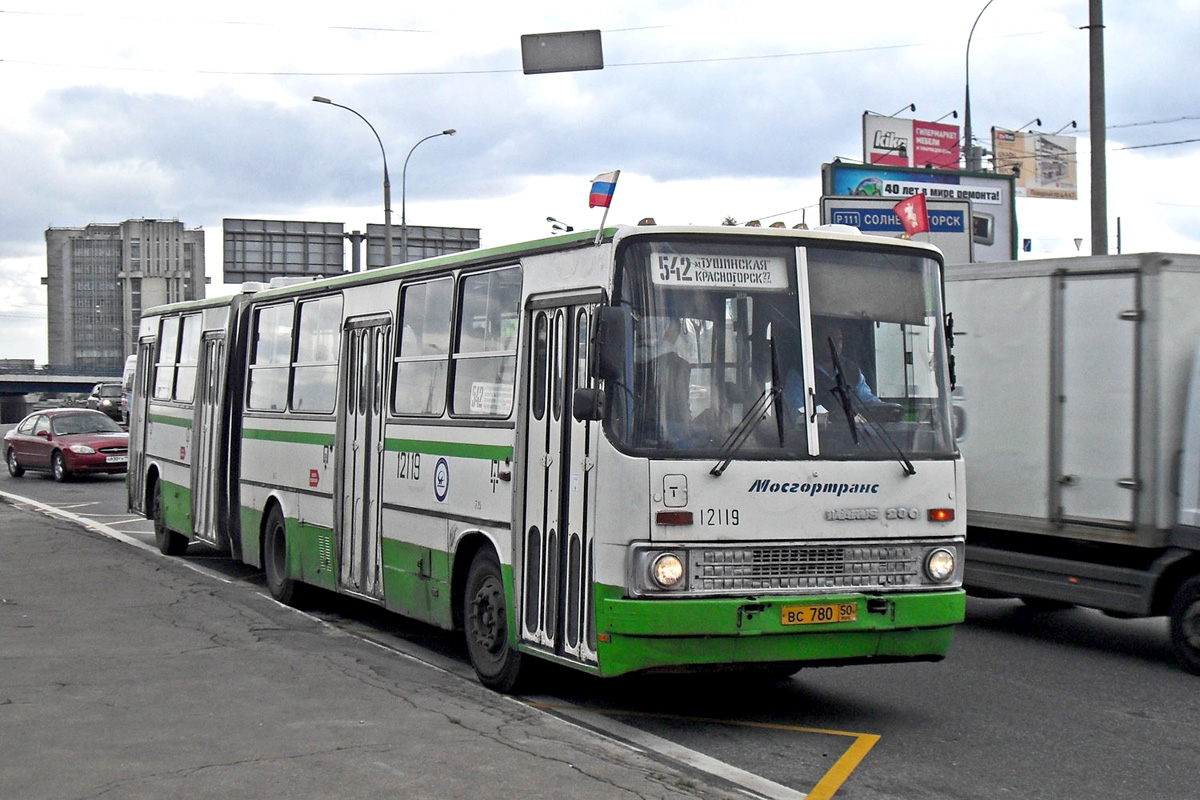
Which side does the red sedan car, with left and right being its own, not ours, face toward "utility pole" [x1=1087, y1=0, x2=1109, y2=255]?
front

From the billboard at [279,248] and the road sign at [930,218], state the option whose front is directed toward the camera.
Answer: the road sign at [930,218]

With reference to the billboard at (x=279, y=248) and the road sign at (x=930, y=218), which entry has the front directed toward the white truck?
the road sign at (x=930, y=218)

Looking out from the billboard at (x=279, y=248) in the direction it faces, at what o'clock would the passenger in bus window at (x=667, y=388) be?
The passenger in bus window is roughly at 6 o'clock from the billboard.

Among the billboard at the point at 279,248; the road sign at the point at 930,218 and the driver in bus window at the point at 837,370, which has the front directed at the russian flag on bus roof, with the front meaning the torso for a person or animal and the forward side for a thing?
the road sign at the point at 930,218

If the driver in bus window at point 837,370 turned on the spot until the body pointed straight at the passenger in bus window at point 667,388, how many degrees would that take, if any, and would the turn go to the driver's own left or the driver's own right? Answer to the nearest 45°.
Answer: approximately 90° to the driver's own right

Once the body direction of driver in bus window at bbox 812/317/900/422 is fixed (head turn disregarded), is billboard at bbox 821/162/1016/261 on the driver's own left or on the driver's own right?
on the driver's own left

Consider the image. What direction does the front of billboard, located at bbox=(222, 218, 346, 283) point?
away from the camera

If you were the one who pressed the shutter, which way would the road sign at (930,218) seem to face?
facing the viewer
